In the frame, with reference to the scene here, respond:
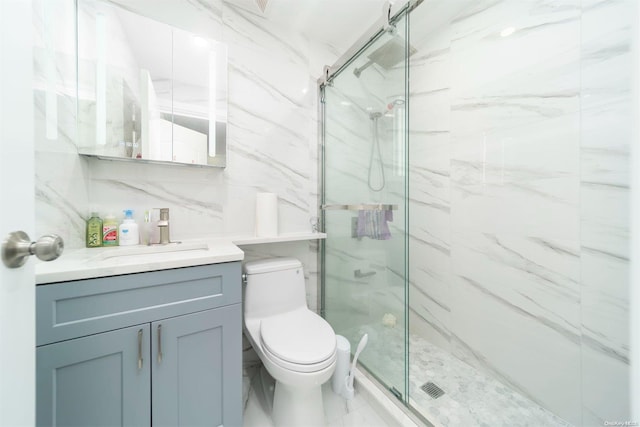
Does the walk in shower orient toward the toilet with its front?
yes

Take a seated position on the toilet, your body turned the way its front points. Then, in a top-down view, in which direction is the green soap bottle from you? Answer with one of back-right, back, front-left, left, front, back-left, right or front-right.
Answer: back-right

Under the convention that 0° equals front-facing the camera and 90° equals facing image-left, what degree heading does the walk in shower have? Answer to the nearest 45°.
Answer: approximately 45°

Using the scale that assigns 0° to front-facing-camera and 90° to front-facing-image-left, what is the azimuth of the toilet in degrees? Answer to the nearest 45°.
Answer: approximately 315°

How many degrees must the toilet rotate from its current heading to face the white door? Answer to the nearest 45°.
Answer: approximately 90° to its right

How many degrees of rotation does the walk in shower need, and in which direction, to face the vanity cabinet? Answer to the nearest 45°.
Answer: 0° — it already faces it
